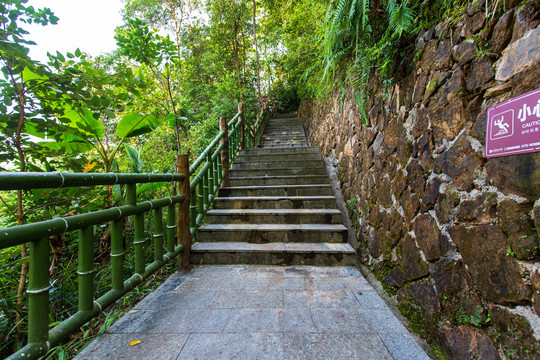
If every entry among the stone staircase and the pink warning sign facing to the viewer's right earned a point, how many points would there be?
0

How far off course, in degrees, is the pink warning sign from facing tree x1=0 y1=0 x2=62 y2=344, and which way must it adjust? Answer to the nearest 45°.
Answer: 0° — it already faces it

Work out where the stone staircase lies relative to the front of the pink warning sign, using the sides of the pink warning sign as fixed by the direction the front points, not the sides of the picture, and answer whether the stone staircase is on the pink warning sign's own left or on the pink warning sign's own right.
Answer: on the pink warning sign's own right

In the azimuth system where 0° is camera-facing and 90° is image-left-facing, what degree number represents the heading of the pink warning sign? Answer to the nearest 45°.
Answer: approximately 45°

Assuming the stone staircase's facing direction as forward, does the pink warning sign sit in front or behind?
in front

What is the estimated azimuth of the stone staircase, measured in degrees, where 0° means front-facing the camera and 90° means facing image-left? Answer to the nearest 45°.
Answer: approximately 0°

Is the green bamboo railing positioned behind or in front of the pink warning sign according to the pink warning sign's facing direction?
in front

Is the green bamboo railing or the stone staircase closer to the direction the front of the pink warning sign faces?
the green bamboo railing

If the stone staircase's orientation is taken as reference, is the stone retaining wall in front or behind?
in front

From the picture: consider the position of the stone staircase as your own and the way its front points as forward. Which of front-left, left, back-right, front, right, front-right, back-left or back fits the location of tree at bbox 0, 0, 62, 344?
front-right

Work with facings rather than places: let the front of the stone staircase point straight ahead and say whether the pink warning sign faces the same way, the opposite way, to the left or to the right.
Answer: to the right
